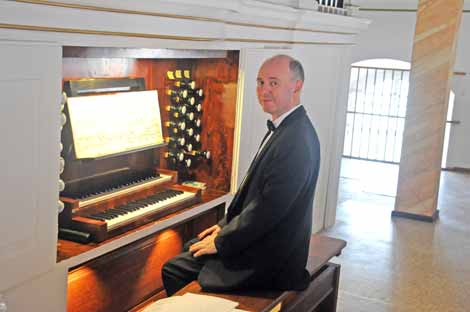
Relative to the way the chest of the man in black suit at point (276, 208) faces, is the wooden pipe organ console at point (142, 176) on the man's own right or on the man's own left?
on the man's own right

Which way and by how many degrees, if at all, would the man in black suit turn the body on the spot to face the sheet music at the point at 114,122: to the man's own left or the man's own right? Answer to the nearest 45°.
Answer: approximately 45° to the man's own right

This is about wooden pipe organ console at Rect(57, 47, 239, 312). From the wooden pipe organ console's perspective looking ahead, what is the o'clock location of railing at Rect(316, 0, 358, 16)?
The railing is roughly at 9 o'clock from the wooden pipe organ console.

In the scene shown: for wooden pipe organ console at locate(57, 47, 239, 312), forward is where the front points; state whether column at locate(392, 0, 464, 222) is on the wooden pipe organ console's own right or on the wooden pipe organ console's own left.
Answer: on the wooden pipe organ console's own left

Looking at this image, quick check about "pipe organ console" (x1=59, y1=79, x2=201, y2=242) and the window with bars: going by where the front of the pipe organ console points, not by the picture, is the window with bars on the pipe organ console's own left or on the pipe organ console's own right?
on the pipe organ console's own left

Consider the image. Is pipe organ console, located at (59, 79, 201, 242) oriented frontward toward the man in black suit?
yes

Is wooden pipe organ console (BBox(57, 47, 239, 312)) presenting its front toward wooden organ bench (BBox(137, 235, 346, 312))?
yes

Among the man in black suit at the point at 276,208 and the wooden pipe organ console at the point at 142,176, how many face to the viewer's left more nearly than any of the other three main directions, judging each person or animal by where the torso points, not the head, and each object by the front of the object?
1

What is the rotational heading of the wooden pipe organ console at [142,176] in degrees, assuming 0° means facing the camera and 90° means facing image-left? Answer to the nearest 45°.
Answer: approximately 315°

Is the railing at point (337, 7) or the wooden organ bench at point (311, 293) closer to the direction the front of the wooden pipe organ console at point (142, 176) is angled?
the wooden organ bench

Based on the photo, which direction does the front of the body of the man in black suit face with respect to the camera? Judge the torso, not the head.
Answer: to the viewer's left

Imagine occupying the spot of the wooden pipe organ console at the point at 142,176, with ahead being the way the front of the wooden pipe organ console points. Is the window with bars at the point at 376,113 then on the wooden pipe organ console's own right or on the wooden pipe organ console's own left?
on the wooden pipe organ console's own left

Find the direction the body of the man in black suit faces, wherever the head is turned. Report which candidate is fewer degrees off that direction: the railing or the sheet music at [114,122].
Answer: the sheet music

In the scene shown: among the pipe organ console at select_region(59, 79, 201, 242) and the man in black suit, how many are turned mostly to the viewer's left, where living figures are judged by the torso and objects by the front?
1
